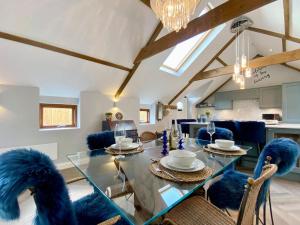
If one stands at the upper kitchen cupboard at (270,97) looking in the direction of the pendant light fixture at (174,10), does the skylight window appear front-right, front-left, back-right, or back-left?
front-right

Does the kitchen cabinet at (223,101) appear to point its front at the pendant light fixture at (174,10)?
yes

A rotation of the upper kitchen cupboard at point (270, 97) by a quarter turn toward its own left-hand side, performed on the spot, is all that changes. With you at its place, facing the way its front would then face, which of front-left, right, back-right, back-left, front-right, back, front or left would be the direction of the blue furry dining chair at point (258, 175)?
right

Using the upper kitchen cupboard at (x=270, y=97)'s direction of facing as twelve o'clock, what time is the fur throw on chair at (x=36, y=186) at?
The fur throw on chair is roughly at 12 o'clock from the upper kitchen cupboard.

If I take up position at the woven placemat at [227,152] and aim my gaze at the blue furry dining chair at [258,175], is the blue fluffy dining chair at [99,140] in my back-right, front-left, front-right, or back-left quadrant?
back-right

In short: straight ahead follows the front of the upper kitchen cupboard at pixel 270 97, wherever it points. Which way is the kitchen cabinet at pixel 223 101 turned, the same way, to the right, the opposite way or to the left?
the same way

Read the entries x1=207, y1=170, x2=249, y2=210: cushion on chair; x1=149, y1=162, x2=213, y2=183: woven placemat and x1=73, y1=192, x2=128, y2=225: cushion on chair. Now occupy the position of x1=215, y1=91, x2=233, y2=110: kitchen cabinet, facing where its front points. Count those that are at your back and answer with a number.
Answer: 0

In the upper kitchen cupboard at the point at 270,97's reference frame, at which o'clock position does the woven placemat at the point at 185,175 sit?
The woven placemat is roughly at 12 o'clock from the upper kitchen cupboard.

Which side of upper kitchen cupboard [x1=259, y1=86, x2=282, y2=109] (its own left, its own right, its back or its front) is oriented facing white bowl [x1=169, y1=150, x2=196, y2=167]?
front

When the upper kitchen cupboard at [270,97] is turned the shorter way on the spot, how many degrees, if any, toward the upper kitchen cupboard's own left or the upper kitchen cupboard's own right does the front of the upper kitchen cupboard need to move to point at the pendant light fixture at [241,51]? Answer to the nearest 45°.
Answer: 0° — it already faces it

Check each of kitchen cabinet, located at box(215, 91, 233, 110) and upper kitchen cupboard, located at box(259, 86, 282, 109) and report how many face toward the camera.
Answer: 2

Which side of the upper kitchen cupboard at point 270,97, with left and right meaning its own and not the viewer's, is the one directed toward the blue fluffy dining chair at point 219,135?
front

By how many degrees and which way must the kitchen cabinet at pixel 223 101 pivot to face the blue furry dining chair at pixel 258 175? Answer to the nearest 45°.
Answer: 0° — it already faces it

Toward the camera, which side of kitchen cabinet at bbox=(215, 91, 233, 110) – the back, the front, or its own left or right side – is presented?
front

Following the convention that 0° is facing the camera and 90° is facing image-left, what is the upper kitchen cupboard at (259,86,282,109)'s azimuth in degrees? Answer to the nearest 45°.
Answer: approximately 0°
